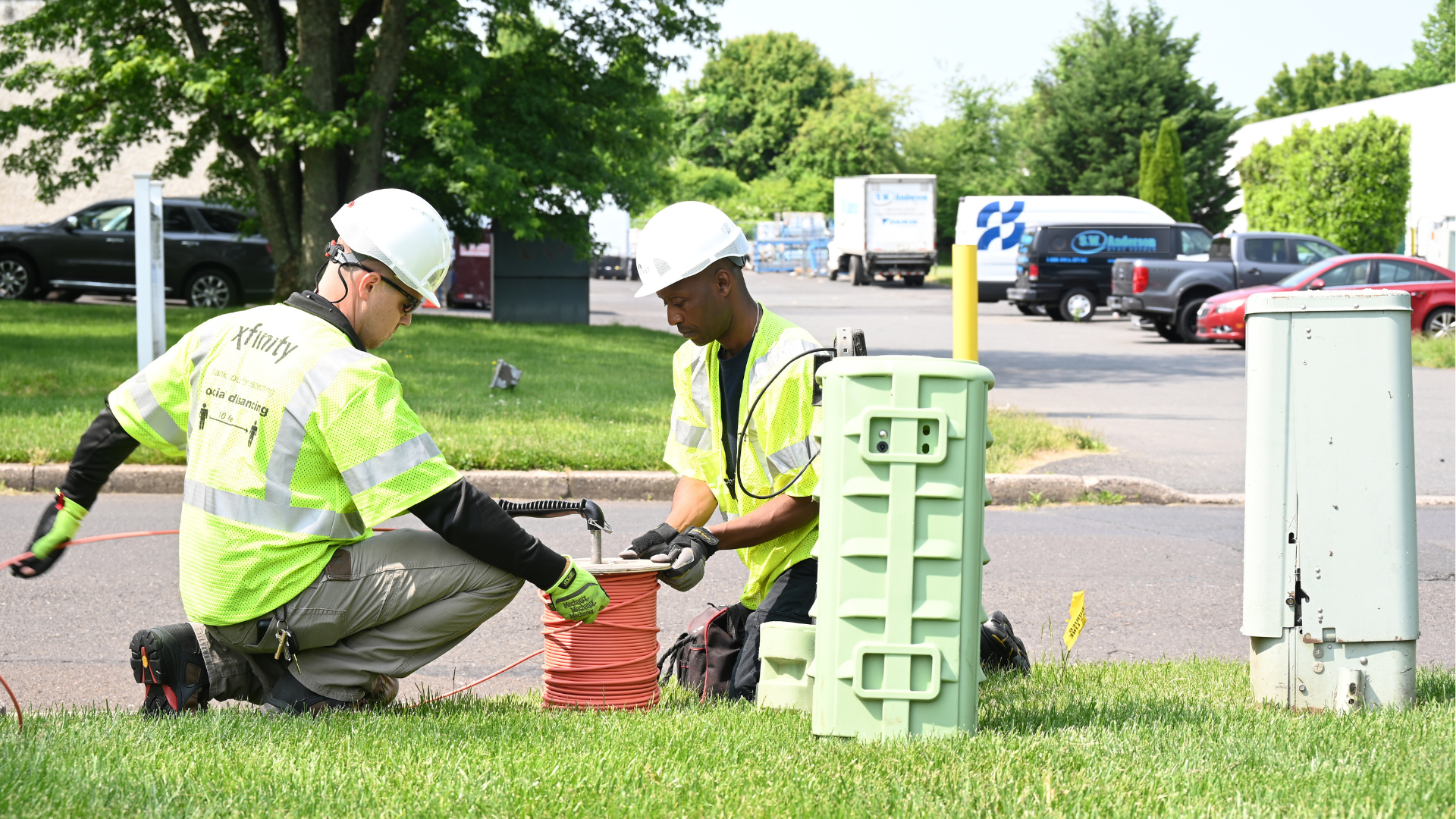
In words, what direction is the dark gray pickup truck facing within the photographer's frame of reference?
facing away from the viewer and to the right of the viewer

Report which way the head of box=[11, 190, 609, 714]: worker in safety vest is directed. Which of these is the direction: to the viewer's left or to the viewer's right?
to the viewer's right

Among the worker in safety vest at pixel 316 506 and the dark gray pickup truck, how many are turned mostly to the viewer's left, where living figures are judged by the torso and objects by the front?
0

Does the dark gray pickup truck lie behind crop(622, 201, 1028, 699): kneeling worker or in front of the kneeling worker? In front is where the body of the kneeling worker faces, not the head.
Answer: behind

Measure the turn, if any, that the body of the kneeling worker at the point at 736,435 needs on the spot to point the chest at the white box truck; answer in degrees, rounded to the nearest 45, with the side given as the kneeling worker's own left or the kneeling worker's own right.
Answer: approximately 135° to the kneeling worker's own right

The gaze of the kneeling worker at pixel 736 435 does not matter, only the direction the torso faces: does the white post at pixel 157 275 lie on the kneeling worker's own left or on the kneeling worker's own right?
on the kneeling worker's own right

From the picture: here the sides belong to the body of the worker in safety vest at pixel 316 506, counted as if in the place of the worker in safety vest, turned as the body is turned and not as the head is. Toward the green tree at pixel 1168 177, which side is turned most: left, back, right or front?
front

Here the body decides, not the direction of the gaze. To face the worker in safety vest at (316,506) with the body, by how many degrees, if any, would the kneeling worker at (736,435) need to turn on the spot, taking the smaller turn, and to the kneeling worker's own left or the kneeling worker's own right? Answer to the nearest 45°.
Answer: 0° — they already face them

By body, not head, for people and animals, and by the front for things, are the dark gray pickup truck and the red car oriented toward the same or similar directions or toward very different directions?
very different directions

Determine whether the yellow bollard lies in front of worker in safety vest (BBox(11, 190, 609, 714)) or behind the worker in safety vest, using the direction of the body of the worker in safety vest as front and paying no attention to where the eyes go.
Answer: in front

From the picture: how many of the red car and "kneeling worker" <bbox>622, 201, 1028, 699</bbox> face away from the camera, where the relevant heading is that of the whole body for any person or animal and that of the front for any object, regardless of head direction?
0
